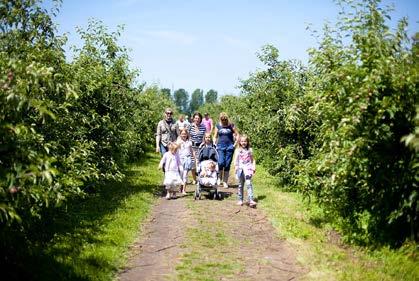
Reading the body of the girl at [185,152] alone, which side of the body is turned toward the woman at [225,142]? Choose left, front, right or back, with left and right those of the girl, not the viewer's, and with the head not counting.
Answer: left

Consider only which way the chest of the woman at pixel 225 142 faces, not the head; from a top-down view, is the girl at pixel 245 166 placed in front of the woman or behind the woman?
in front

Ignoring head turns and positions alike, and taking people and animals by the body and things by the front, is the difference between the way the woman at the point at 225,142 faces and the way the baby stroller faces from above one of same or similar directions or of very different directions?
same or similar directions

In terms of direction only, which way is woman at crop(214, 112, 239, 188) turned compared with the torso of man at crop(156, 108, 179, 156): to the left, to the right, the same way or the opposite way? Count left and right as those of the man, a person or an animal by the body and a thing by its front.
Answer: the same way

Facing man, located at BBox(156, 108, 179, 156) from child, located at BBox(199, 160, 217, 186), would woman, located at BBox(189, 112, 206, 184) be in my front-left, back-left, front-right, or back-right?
front-right

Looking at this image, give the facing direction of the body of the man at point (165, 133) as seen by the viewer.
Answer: toward the camera

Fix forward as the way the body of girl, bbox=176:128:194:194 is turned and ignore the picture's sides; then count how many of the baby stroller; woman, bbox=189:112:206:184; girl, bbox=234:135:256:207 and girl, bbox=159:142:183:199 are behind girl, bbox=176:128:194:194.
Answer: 1

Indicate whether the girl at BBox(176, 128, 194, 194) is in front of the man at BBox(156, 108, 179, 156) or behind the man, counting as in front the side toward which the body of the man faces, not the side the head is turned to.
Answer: in front

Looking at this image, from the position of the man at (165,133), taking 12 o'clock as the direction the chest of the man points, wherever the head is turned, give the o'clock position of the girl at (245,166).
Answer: The girl is roughly at 11 o'clock from the man.

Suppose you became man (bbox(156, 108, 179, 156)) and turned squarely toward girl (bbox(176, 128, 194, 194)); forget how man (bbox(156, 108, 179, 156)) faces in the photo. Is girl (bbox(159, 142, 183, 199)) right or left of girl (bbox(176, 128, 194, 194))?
right

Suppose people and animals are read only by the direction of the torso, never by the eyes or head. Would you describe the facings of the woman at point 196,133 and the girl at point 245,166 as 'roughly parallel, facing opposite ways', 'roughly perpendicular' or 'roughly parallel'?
roughly parallel

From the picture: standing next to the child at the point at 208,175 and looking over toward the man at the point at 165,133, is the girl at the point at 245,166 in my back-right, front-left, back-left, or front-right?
back-right

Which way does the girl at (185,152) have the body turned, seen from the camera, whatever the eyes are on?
toward the camera
